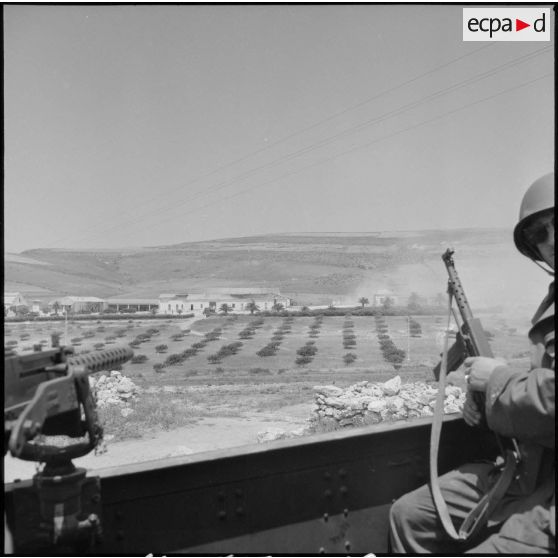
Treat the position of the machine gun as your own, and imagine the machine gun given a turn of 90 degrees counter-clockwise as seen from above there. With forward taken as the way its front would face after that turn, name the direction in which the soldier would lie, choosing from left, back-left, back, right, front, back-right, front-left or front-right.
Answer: back-right

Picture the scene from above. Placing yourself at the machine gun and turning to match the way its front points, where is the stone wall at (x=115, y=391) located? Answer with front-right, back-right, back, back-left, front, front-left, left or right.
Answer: front-left

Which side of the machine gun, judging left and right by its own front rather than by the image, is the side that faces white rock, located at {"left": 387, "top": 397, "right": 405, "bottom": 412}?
front

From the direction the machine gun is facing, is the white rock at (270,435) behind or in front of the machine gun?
in front

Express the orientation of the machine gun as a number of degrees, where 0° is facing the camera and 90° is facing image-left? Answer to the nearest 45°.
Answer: approximately 225°

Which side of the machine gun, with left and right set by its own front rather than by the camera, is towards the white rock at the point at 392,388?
front

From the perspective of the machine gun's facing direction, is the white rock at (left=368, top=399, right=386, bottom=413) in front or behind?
in front
